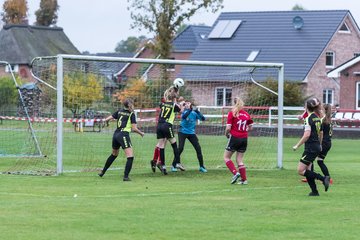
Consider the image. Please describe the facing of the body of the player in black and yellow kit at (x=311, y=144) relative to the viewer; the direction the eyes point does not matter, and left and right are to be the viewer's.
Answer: facing away from the viewer and to the left of the viewer

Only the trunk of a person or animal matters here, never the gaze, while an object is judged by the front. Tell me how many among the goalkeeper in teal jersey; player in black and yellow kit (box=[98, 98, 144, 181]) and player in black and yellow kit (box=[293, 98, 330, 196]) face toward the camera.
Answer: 1

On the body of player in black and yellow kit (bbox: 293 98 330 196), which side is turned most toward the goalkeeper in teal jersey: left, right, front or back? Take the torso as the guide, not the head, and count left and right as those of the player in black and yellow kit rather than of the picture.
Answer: front

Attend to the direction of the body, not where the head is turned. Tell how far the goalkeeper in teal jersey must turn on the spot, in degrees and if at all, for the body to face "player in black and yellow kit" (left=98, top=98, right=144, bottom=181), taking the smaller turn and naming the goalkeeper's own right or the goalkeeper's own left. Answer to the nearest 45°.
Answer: approximately 45° to the goalkeeper's own right

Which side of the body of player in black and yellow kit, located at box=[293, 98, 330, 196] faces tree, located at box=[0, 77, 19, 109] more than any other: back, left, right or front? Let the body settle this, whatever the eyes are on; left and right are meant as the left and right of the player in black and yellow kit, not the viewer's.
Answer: front

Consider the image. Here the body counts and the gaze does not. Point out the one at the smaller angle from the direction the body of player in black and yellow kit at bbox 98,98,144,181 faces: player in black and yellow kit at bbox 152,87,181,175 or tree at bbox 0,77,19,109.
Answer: the player in black and yellow kit

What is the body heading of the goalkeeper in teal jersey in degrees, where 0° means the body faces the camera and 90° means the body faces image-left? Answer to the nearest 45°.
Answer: approximately 0°

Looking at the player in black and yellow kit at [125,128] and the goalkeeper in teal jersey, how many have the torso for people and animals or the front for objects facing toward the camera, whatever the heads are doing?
1

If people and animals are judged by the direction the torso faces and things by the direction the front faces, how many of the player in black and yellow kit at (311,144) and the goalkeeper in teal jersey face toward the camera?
1
